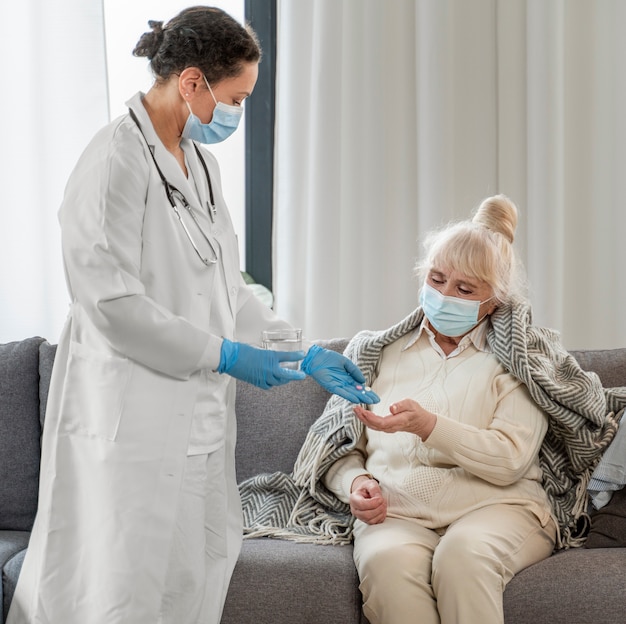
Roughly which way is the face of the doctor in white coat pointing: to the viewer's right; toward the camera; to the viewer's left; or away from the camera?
to the viewer's right

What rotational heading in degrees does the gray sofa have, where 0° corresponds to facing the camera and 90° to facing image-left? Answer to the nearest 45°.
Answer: approximately 0°
